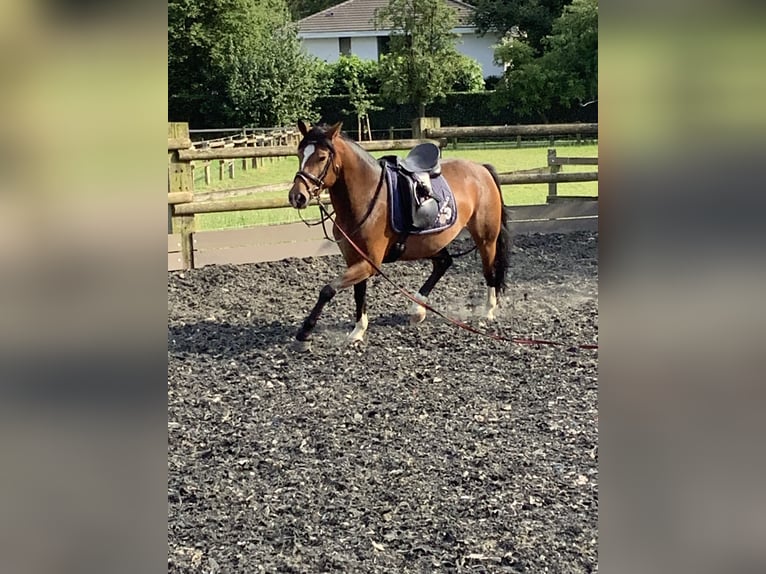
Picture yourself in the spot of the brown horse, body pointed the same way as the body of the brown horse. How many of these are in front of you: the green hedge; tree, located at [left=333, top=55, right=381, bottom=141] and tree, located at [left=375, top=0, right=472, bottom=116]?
0

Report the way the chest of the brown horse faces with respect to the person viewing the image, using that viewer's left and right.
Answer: facing the viewer and to the left of the viewer

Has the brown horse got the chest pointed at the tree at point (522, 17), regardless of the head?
no

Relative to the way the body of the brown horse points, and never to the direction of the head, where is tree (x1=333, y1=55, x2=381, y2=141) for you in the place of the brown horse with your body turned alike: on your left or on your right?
on your right

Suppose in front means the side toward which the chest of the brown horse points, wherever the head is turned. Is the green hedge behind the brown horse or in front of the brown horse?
behind

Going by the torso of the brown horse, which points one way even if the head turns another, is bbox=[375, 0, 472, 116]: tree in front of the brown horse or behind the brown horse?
behind

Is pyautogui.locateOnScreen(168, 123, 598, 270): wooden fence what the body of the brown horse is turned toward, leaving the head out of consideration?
no

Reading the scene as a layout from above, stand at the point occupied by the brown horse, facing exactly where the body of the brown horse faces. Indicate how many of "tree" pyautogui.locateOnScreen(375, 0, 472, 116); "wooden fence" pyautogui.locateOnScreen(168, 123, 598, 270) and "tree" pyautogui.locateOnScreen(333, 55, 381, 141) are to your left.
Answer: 0
